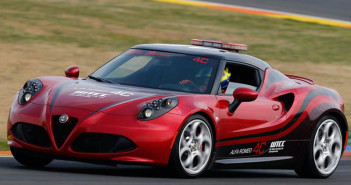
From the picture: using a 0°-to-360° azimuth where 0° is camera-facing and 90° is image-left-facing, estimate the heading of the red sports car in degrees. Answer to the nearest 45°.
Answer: approximately 45°
